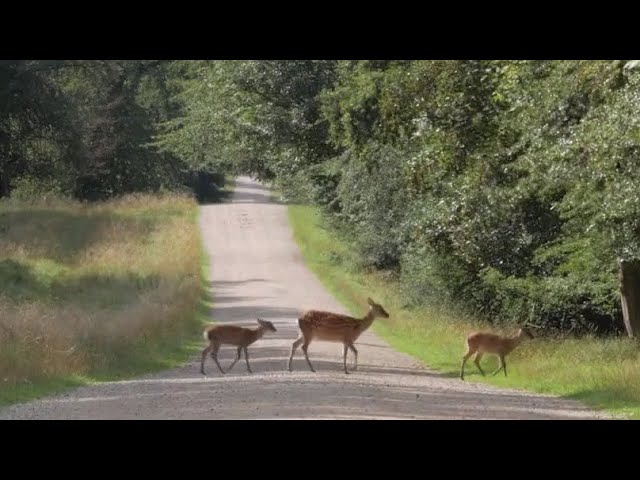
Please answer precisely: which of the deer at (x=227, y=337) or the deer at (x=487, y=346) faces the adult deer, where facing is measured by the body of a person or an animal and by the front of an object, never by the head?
the deer at (x=227, y=337)

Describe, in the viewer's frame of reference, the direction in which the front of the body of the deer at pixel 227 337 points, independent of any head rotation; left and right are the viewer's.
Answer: facing to the right of the viewer

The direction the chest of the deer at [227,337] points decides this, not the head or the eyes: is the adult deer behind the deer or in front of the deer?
in front

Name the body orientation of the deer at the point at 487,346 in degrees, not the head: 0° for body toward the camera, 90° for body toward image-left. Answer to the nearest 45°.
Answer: approximately 270°

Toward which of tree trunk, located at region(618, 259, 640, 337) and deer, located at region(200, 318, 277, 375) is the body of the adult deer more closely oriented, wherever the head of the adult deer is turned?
the tree trunk

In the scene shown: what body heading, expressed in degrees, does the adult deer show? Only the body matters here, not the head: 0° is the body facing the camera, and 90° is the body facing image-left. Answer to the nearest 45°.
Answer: approximately 270°

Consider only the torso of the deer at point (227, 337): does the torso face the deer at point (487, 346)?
yes

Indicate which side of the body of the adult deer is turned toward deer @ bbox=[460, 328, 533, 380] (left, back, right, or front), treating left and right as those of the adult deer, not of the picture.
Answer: front

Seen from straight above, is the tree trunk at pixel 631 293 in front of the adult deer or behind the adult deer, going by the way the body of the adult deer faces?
in front
